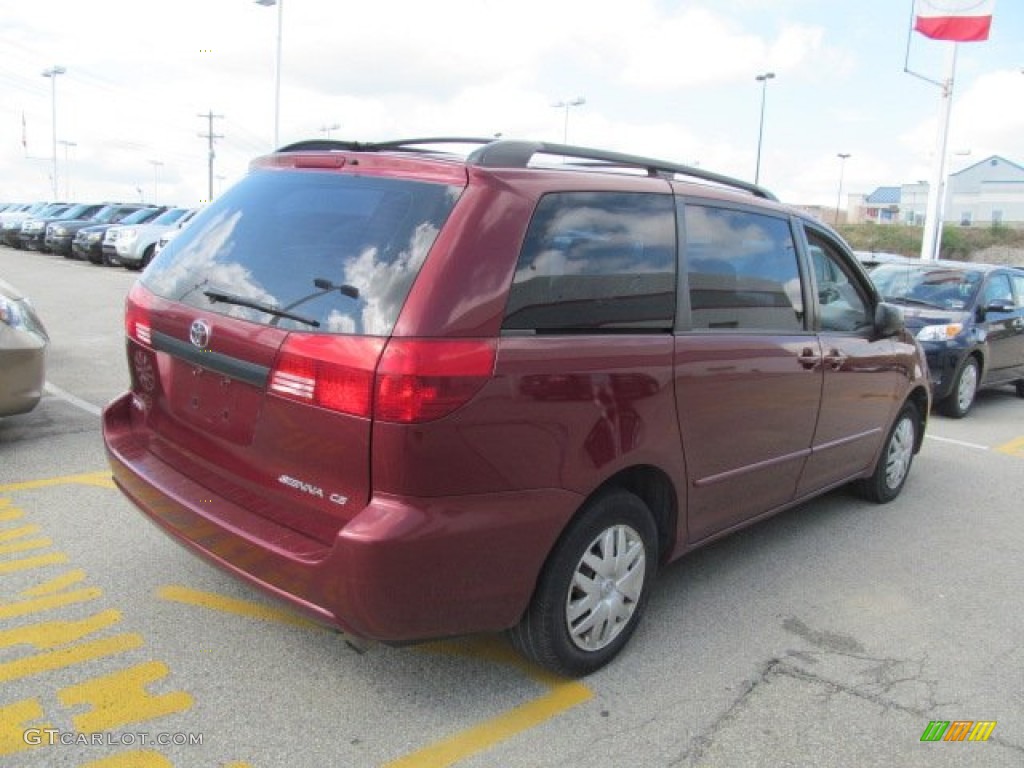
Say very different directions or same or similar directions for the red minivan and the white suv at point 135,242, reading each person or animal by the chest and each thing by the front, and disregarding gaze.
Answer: very different directions

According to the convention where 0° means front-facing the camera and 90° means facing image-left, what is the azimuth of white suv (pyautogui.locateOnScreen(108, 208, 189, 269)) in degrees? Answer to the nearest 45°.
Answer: approximately 45°

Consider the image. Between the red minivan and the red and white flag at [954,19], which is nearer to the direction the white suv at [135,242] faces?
the red minivan

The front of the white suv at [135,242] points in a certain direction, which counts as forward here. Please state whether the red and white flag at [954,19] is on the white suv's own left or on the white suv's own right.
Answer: on the white suv's own left

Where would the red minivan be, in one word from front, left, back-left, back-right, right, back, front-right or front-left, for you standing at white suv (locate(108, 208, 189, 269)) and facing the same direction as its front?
front-left

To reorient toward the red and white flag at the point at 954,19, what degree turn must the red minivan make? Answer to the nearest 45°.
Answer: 0° — it already faces it

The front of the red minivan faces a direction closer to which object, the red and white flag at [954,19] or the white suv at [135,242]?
the red and white flag

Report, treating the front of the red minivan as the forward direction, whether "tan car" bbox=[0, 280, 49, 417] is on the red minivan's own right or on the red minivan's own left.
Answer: on the red minivan's own left

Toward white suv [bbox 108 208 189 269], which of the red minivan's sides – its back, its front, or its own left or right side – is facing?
left

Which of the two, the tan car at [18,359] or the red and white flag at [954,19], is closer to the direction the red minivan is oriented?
the red and white flag

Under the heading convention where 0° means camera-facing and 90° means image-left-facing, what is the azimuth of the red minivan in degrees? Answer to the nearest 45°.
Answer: approximately 225°
